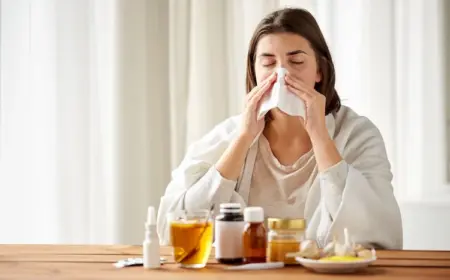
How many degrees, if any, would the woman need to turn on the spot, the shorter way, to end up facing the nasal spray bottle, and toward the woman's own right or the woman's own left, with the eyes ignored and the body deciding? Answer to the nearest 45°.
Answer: approximately 45° to the woman's own right

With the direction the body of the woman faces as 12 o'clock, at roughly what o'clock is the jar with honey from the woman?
The jar with honey is roughly at 12 o'clock from the woman.

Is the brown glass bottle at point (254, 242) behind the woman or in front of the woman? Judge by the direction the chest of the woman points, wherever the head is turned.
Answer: in front

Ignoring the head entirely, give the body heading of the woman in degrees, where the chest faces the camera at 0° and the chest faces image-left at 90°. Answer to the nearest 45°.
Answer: approximately 0°

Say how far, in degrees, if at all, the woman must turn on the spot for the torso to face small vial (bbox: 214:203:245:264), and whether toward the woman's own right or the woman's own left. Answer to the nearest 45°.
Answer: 0° — they already face it

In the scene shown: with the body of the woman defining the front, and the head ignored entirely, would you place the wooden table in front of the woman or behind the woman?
in front
